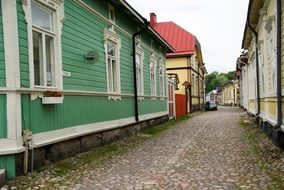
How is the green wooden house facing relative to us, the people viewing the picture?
facing the viewer and to the right of the viewer
